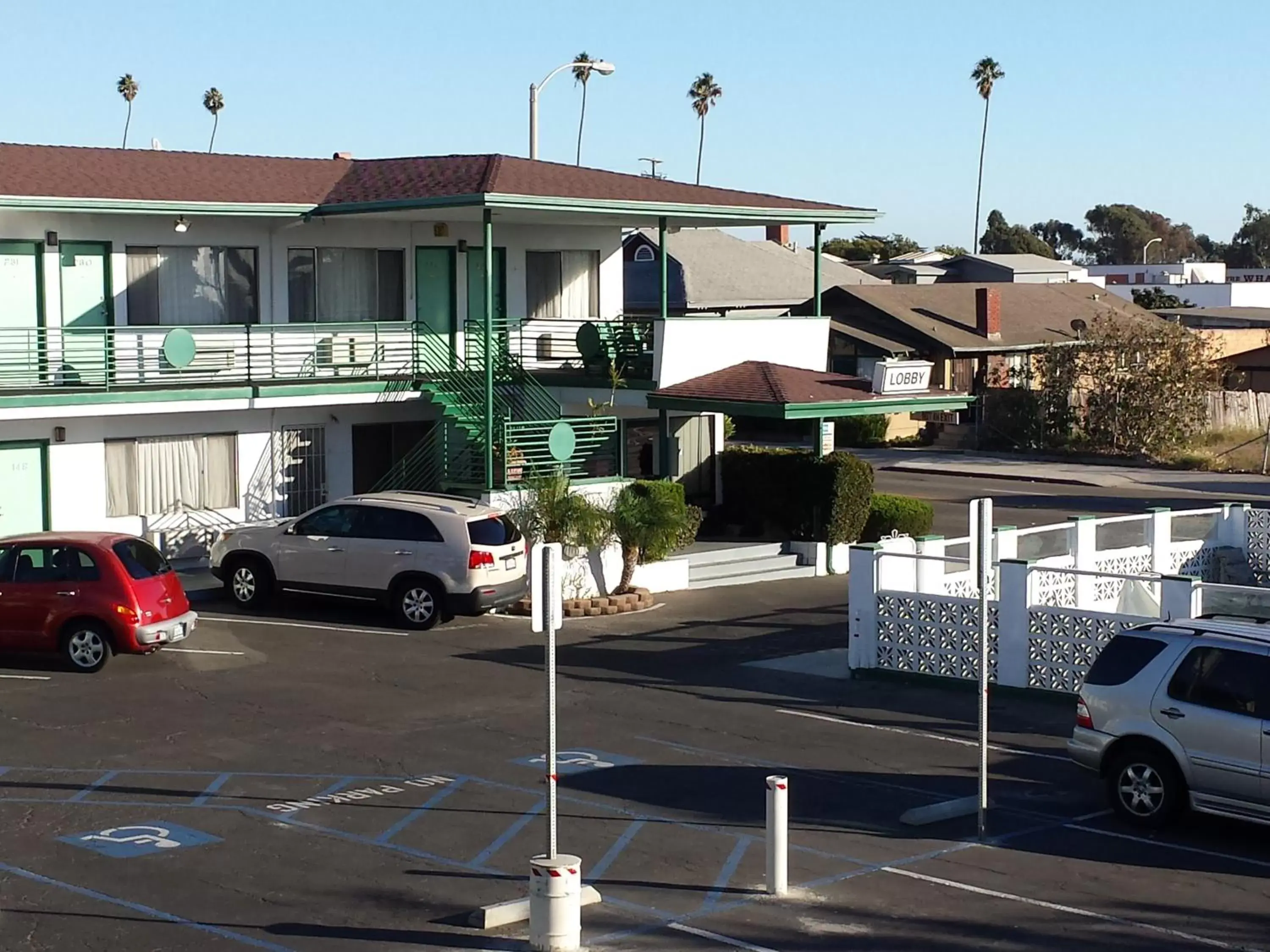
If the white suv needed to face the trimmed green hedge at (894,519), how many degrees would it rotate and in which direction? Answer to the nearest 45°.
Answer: approximately 90° to its right

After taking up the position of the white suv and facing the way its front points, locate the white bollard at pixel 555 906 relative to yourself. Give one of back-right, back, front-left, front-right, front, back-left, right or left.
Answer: back-left

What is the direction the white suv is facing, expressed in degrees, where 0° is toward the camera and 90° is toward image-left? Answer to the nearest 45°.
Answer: approximately 135°

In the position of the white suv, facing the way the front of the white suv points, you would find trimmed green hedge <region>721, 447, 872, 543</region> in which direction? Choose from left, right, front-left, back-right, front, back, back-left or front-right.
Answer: right

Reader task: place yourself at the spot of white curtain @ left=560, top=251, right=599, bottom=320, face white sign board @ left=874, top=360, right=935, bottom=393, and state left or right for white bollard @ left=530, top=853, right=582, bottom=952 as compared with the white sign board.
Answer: right

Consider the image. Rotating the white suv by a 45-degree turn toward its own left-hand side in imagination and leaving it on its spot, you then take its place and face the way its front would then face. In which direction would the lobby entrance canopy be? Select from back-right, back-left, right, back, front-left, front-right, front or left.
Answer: back-right

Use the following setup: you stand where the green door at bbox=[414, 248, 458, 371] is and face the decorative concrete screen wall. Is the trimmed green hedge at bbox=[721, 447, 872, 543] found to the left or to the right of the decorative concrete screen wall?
left

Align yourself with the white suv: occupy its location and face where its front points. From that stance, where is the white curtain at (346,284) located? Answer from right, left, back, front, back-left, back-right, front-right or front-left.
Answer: front-right

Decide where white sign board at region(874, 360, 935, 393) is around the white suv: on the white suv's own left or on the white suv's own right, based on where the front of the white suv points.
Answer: on the white suv's own right

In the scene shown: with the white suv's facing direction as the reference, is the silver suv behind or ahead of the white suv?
behind

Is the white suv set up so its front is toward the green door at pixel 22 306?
yes
